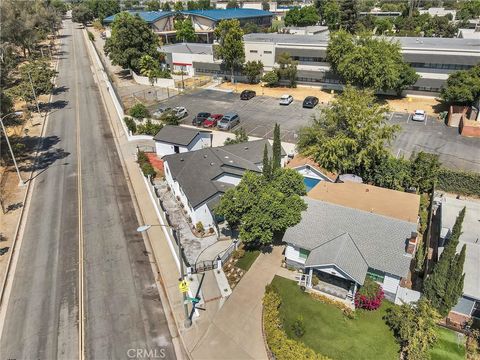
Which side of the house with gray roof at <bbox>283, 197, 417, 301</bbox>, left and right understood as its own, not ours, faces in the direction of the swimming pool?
back

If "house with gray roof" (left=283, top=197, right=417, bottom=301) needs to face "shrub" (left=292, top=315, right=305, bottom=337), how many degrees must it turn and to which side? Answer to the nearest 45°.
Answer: approximately 45° to its right

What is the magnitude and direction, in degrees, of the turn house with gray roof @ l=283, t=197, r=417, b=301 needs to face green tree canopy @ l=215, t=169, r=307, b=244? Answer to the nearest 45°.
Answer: approximately 90° to its right

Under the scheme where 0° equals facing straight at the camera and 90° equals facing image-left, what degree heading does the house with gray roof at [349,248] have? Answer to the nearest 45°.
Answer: approximately 0°
